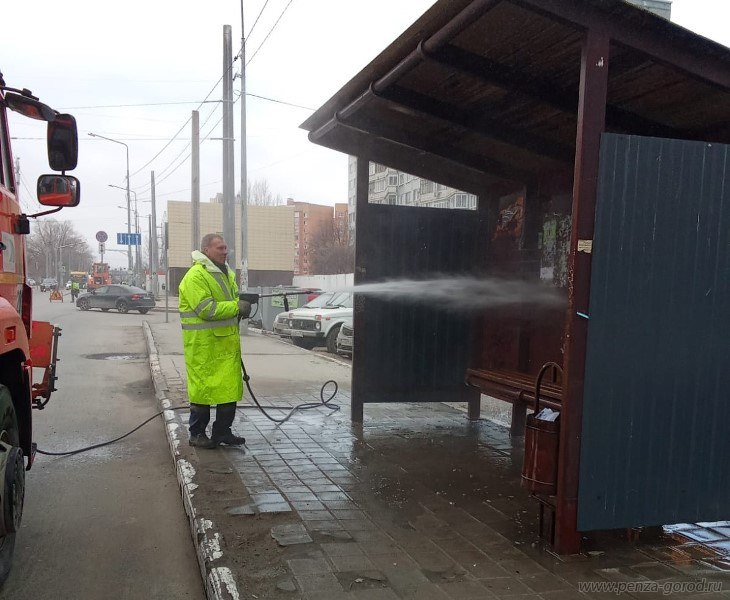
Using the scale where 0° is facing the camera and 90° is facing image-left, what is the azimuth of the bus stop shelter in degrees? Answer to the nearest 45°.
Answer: approximately 45°

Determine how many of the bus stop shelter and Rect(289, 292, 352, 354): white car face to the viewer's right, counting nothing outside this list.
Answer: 0

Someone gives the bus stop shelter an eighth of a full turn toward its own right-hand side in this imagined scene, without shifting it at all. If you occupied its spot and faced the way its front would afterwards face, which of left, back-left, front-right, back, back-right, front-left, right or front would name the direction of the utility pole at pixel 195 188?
front-right

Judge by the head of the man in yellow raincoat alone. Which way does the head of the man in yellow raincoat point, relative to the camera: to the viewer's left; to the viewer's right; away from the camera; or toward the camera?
to the viewer's right

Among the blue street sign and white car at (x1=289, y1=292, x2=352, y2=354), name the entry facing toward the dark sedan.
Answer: the blue street sign

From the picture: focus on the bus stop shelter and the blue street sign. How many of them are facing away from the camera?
0

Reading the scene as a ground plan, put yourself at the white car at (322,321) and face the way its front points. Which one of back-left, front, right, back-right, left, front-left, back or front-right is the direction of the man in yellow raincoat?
front-left

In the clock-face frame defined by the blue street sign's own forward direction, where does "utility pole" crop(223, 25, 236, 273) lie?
The utility pole is roughly at 12 o'clock from the blue street sign.

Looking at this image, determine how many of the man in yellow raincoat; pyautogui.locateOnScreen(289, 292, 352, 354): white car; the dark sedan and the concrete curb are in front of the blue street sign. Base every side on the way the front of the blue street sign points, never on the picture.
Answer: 4

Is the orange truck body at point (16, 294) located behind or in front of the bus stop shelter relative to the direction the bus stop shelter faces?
in front

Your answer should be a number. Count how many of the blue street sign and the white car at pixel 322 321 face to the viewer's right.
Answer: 0

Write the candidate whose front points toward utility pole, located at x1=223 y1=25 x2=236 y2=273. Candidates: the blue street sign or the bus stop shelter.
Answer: the blue street sign

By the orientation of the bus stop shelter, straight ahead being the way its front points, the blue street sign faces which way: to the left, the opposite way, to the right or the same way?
to the left

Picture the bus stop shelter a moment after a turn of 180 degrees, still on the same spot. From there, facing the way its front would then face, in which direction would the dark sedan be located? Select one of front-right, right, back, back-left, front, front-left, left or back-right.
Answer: left
